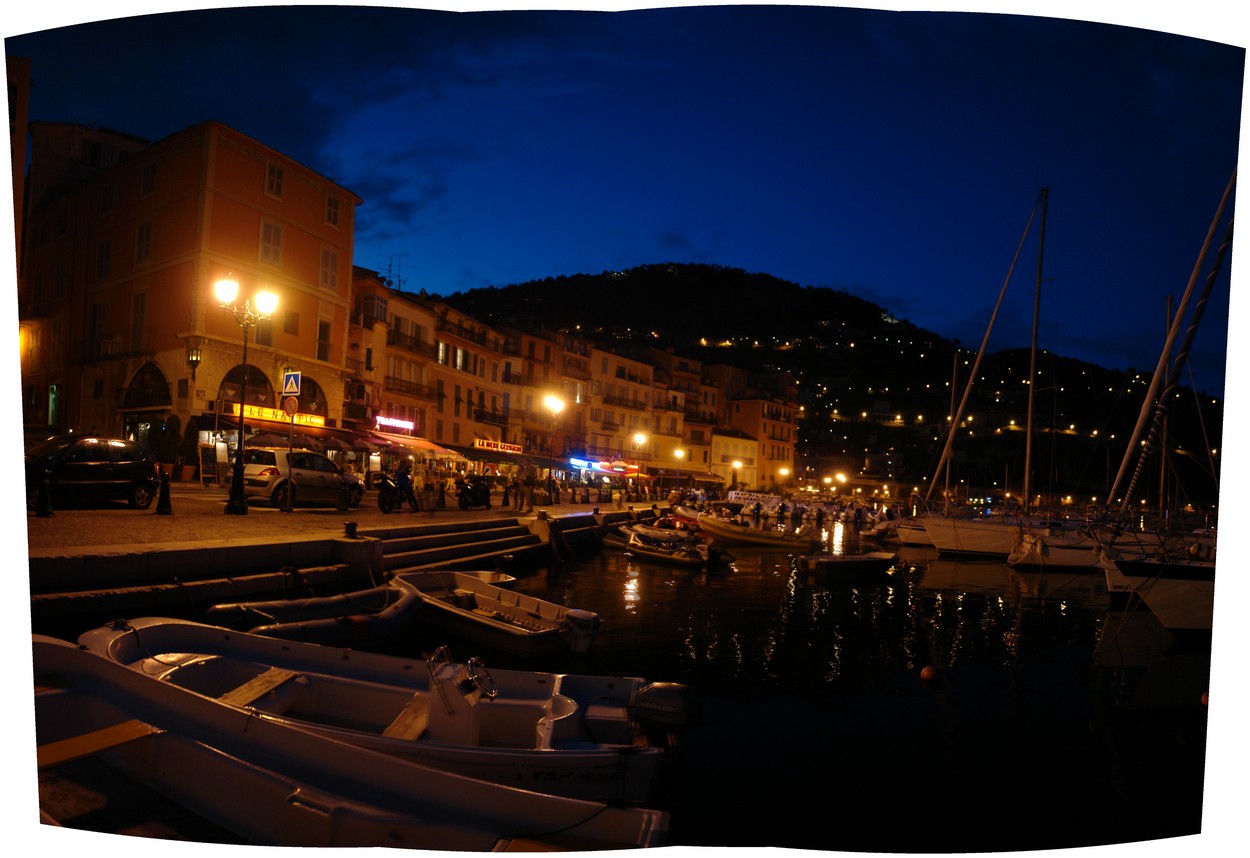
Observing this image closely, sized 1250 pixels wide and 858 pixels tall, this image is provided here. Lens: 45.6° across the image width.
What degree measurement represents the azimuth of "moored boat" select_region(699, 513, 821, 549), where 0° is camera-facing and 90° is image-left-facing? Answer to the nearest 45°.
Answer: approximately 90°

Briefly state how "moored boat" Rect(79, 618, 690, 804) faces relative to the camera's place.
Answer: facing away from the viewer and to the left of the viewer

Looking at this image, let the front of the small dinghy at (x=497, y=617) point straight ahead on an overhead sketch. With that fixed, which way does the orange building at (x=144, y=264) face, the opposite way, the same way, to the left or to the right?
the opposite way
